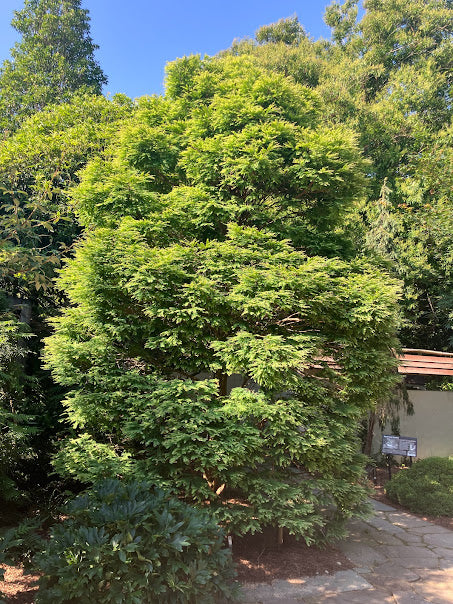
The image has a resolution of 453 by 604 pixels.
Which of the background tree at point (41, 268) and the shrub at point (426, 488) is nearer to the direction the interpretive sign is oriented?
the shrub

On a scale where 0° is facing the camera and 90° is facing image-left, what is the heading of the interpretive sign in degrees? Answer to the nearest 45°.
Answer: approximately 0°

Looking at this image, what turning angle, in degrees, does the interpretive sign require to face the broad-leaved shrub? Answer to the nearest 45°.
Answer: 0° — it already faces it

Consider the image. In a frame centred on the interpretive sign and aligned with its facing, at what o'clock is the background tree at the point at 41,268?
The background tree is roughly at 2 o'clock from the interpretive sign.
